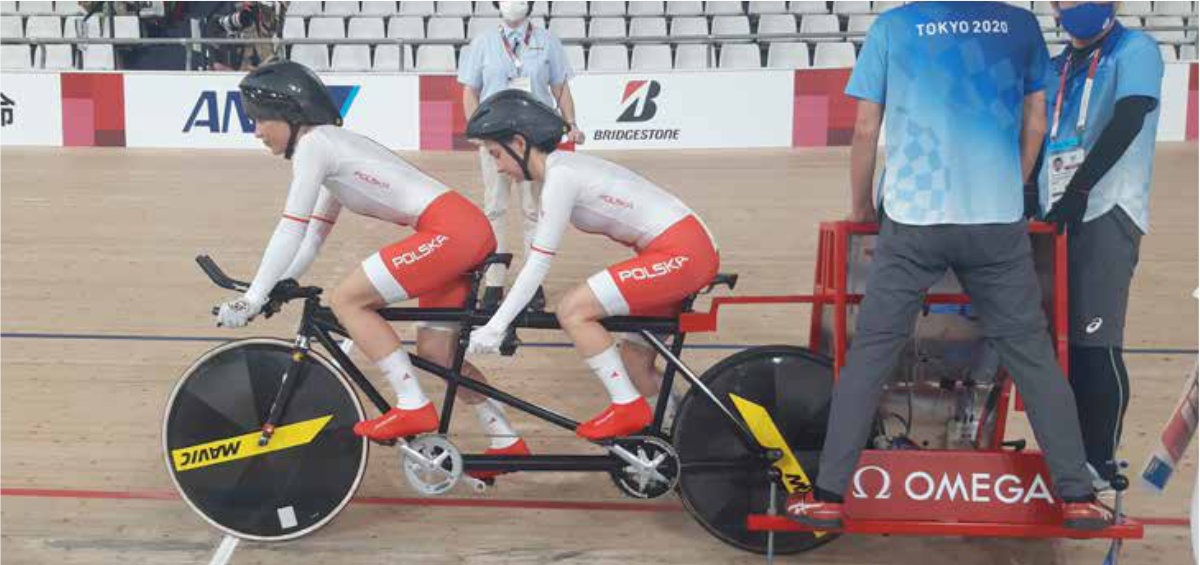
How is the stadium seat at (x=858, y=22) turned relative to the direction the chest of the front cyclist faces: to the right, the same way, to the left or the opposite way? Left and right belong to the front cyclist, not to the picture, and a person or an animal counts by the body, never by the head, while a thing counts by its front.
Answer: to the left

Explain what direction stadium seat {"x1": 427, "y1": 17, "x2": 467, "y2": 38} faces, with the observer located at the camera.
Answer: facing the viewer

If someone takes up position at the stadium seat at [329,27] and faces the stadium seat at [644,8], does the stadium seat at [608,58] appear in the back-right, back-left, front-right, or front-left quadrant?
front-right

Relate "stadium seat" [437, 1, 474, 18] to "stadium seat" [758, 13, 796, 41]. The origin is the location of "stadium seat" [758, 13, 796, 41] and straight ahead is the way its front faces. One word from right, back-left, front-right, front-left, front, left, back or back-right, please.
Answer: right

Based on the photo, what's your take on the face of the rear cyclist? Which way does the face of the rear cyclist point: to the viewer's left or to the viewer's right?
to the viewer's left

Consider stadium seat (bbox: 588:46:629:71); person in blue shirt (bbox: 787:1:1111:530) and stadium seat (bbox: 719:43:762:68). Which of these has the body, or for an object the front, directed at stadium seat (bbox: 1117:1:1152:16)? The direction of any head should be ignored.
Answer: the person in blue shirt

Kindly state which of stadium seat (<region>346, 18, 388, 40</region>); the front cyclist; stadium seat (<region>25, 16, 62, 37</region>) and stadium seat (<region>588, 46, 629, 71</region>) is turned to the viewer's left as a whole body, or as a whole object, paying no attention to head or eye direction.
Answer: the front cyclist

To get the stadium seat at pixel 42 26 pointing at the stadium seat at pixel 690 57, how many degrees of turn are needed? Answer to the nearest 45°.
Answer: approximately 45° to its left

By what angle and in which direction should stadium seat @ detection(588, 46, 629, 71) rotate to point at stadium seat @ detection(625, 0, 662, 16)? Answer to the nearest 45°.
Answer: approximately 180°

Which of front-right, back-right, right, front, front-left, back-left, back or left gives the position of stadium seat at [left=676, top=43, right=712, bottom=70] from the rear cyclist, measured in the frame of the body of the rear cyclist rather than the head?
right

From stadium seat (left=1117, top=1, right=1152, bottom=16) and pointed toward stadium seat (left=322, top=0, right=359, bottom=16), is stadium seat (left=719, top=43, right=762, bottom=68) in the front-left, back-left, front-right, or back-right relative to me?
front-left

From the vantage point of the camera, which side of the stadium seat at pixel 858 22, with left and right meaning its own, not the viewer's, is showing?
front

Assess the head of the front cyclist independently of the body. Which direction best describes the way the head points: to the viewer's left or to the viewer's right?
to the viewer's left

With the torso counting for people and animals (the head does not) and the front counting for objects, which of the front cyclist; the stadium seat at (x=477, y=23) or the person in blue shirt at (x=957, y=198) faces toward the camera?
the stadium seat

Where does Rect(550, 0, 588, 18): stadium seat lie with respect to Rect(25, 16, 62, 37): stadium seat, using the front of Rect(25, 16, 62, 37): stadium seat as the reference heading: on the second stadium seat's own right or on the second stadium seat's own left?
on the second stadium seat's own left
